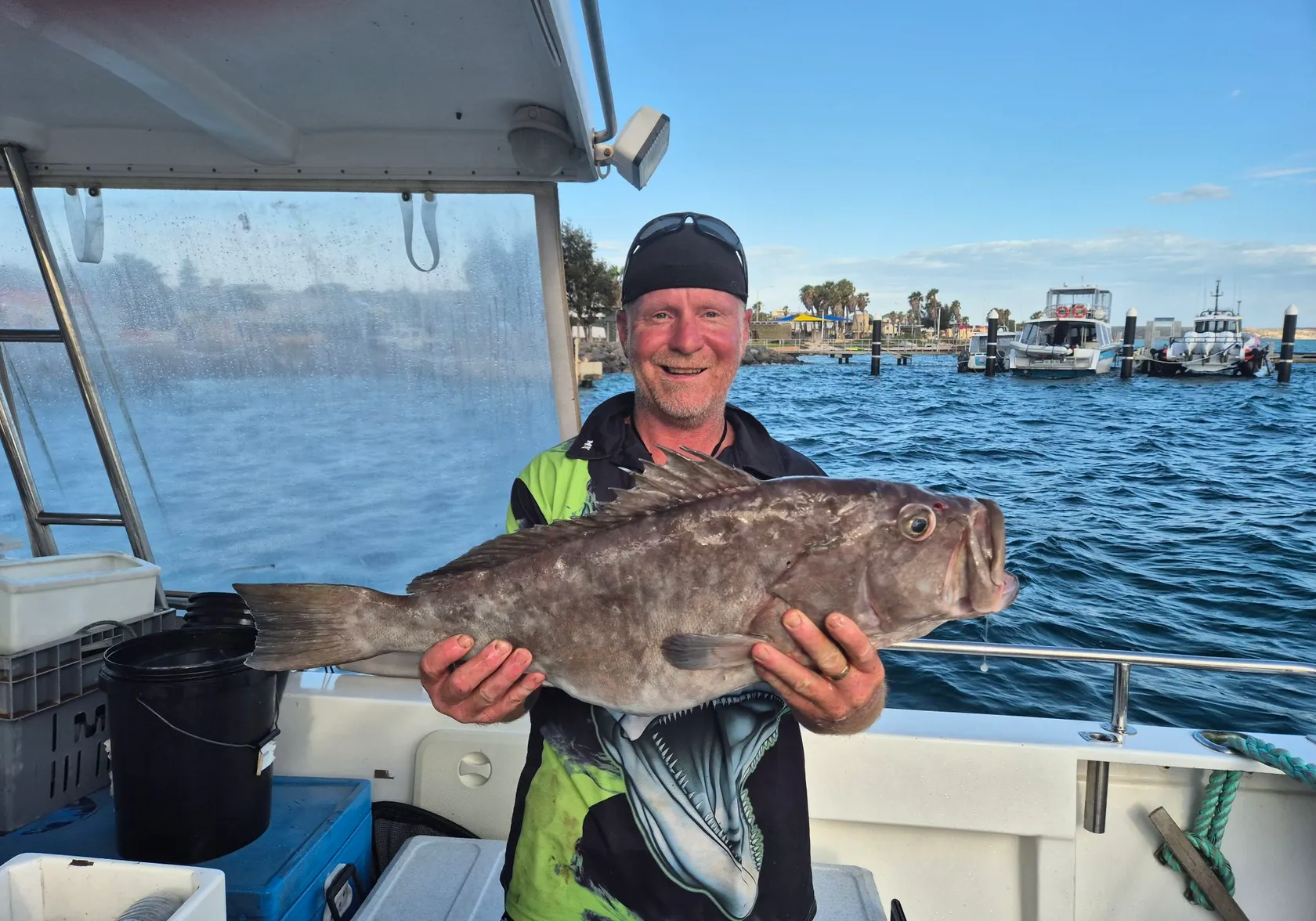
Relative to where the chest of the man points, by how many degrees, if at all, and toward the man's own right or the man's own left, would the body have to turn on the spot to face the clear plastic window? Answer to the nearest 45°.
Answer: approximately 135° to the man's own right

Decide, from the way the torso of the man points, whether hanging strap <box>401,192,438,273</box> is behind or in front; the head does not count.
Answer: behind

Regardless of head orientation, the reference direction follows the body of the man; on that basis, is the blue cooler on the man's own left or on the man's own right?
on the man's own right

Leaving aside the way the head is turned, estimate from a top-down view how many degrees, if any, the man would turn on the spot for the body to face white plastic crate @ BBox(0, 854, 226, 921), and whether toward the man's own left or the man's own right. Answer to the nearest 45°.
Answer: approximately 90° to the man's own right

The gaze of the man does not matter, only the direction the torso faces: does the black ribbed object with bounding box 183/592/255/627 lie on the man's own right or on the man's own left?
on the man's own right

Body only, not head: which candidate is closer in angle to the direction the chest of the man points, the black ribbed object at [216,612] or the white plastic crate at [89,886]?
the white plastic crate

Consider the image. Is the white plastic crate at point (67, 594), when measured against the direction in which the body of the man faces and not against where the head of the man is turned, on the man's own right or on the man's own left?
on the man's own right

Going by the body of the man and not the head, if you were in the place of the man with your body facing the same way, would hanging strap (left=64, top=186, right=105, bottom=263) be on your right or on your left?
on your right

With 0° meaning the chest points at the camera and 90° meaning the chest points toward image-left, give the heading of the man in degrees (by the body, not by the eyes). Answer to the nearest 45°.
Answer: approximately 0°
